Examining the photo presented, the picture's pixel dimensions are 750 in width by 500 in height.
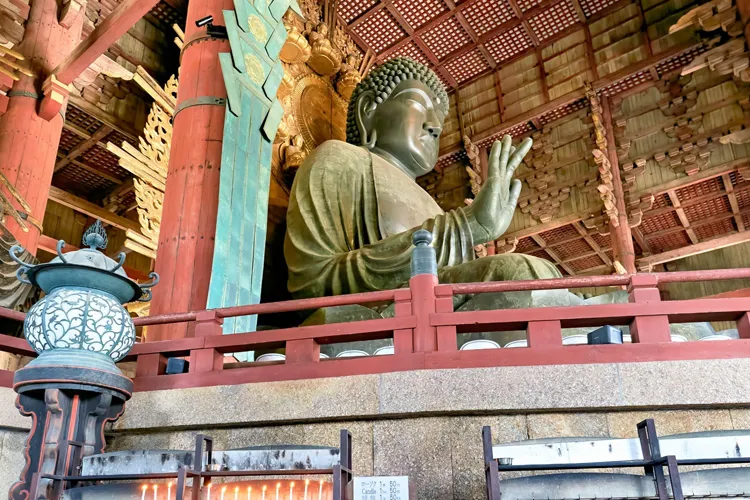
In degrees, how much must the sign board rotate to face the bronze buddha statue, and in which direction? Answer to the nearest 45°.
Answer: approximately 180°

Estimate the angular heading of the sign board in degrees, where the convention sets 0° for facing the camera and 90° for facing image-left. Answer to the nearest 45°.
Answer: approximately 0°

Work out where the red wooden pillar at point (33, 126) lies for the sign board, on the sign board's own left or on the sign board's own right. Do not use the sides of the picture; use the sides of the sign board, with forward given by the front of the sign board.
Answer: on the sign board's own right

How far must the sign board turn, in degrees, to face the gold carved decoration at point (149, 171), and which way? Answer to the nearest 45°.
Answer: approximately 135° to its right

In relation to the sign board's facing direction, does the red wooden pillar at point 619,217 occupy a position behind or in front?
behind

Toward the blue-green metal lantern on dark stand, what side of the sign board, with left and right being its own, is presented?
right
